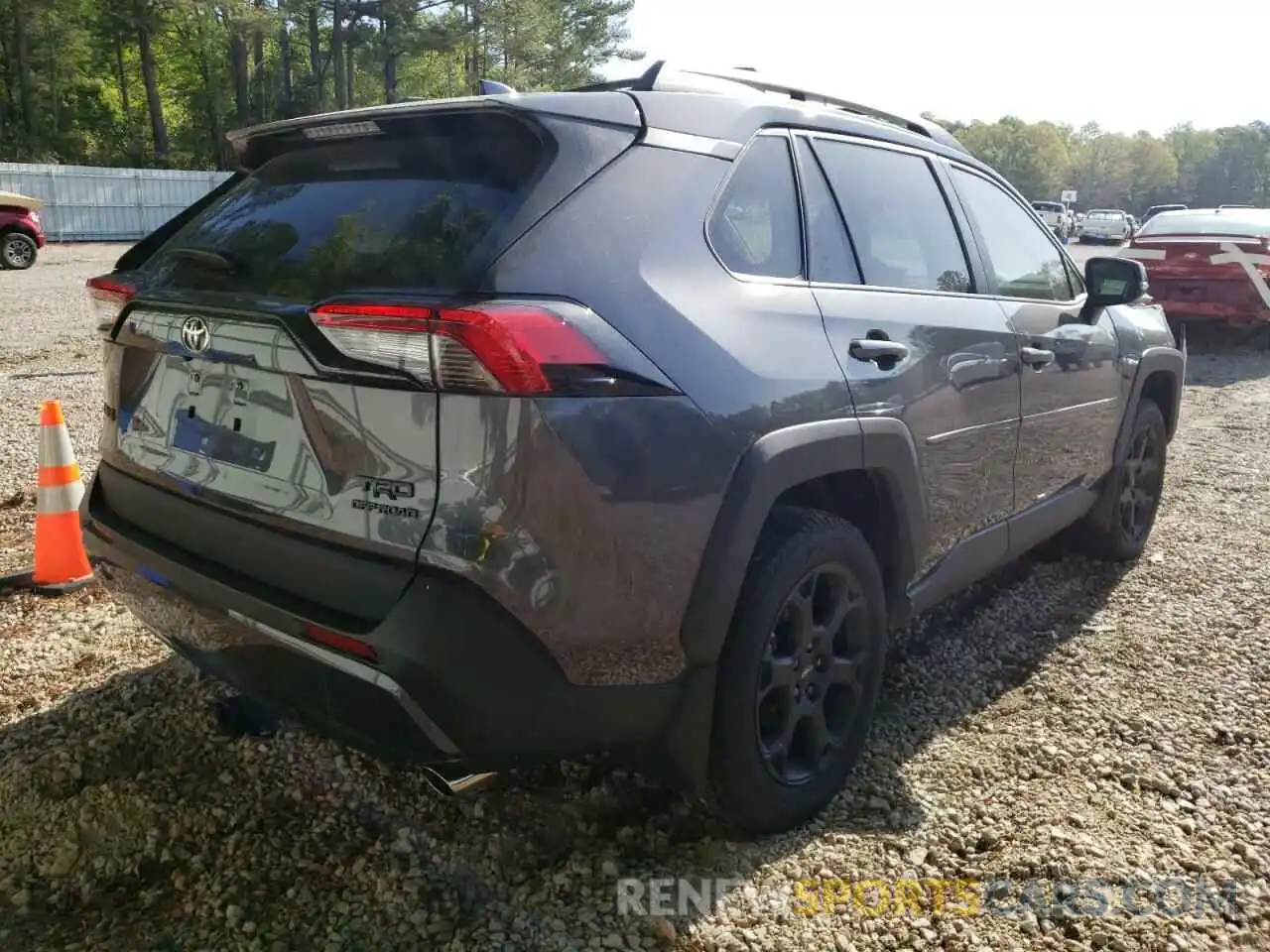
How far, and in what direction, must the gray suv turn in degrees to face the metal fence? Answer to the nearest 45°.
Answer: approximately 90° to its left

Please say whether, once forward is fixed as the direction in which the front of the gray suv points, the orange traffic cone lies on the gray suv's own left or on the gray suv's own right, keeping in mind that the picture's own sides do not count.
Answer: on the gray suv's own left

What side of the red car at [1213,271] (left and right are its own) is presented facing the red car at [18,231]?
left

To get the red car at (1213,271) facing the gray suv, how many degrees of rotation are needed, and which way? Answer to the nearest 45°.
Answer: approximately 180°

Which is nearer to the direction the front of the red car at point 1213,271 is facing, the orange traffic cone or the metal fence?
the metal fence

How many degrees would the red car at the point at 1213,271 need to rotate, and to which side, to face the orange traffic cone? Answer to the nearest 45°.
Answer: approximately 180°

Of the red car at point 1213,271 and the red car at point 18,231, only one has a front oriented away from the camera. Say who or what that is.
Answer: the red car at point 1213,271

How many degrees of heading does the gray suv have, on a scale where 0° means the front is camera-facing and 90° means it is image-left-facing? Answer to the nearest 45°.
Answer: approximately 225°

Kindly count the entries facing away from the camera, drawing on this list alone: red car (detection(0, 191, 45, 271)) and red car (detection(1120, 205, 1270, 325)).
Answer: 1

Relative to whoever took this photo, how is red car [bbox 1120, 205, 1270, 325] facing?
facing away from the viewer
